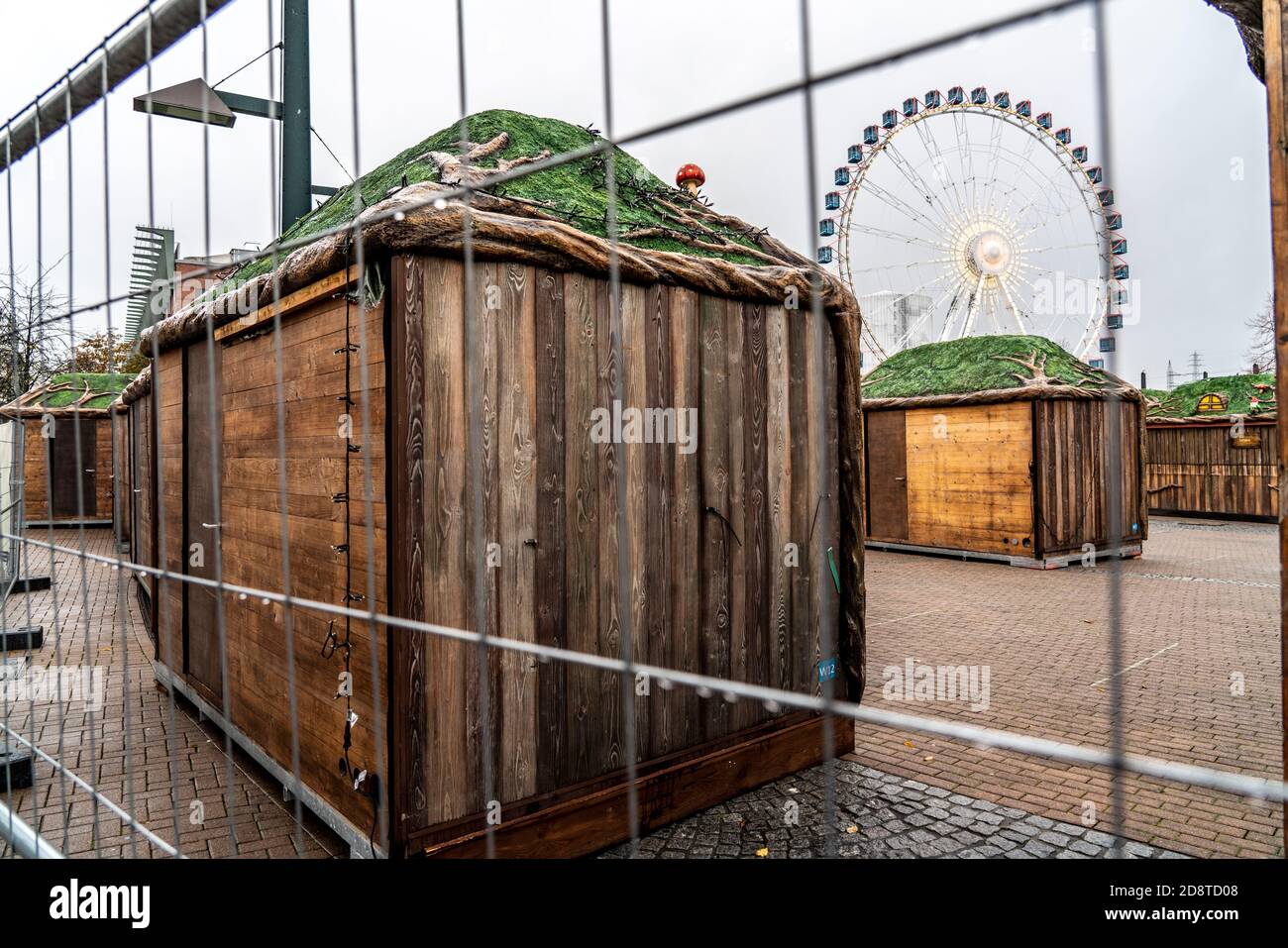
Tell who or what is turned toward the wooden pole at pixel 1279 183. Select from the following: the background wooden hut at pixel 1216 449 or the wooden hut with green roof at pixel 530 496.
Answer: the background wooden hut

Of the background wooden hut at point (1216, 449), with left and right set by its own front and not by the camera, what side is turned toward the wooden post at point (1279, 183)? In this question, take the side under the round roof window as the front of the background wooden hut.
front

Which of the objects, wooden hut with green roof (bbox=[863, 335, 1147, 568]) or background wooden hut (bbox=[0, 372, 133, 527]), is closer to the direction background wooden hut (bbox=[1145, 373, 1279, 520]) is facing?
the wooden hut with green roof

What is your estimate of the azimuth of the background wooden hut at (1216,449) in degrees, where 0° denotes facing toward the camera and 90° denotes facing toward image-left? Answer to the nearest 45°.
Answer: approximately 0°

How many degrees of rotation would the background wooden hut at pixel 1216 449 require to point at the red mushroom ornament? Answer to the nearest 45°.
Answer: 0° — it already faces it
